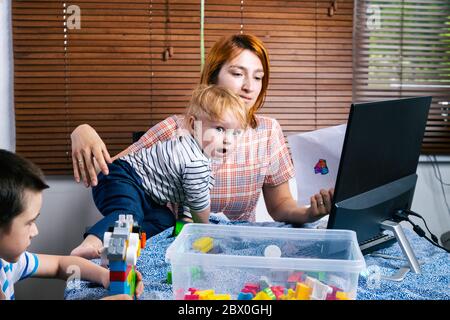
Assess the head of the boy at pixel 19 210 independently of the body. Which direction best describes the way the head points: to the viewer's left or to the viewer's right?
to the viewer's right

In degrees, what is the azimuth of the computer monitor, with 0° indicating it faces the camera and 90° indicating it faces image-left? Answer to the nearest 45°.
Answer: approximately 135°

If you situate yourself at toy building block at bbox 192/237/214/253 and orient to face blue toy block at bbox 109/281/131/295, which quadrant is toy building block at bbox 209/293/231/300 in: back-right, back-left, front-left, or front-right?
front-left

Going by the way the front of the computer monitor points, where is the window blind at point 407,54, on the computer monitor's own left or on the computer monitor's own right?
on the computer monitor's own right

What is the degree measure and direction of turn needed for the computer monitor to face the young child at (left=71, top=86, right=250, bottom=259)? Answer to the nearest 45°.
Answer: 0° — it already faces them
